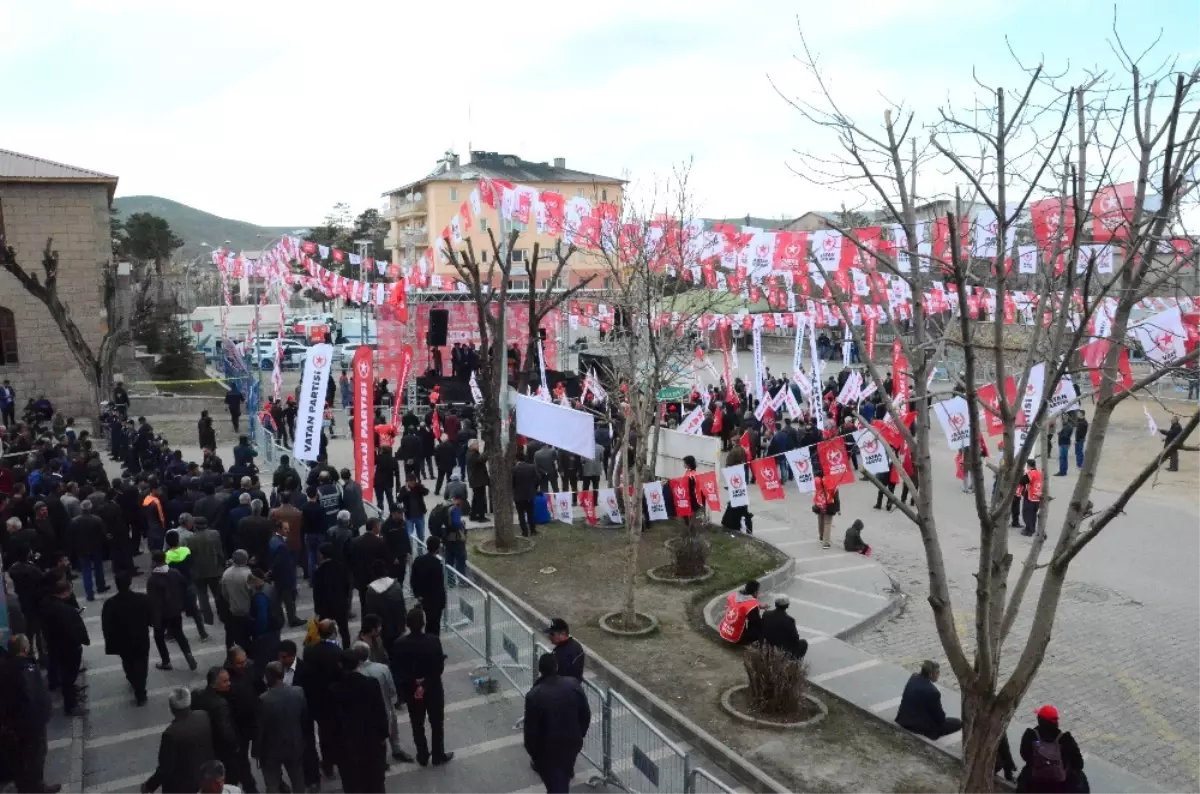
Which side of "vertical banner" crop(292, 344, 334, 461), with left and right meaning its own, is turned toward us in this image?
front

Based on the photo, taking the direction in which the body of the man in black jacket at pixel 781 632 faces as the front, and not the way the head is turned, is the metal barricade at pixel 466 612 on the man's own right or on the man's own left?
on the man's own left

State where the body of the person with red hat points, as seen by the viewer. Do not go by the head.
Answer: away from the camera

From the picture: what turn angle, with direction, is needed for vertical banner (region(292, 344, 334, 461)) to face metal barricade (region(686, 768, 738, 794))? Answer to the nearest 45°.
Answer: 0° — it already faces it

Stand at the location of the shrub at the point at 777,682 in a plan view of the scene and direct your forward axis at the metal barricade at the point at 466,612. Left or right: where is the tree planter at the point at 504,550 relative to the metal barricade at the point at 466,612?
right

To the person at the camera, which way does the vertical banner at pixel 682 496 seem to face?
facing the viewer

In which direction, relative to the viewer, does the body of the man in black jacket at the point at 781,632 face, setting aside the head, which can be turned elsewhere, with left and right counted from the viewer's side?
facing away from the viewer and to the right of the viewer

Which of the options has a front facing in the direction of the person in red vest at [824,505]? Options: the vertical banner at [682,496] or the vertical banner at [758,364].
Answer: the vertical banner at [758,364]

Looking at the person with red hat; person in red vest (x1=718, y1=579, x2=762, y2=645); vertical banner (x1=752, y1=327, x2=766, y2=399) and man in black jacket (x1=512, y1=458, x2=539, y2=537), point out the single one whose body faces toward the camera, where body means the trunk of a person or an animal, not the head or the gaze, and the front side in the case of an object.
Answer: the vertical banner

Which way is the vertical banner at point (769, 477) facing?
toward the camera

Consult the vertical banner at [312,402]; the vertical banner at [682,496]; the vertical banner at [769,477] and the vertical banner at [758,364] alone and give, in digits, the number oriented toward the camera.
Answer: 4

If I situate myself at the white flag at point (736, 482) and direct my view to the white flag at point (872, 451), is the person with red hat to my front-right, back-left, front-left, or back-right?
front-right

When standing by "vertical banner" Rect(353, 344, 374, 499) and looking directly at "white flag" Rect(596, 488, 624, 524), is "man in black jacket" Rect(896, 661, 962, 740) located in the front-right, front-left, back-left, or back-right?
front-right

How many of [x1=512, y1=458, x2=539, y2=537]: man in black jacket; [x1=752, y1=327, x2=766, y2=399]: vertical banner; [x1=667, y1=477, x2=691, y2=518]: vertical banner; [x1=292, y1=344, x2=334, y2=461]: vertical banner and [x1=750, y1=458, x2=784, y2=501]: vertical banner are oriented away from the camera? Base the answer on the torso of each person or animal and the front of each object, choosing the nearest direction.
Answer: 1

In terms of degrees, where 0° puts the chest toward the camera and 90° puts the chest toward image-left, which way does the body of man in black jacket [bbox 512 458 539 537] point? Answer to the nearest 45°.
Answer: approximately 180°

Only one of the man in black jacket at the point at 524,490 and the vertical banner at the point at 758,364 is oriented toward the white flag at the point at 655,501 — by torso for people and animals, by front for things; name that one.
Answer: the vertical banner

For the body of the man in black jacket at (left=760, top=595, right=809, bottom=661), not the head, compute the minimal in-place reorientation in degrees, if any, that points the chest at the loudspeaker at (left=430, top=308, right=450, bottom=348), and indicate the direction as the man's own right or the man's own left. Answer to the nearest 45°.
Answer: approximately 90° to the man's own left

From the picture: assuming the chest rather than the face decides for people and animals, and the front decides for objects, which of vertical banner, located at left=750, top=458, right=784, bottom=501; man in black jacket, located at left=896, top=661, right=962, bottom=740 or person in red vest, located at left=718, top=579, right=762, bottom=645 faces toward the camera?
the vertical banner

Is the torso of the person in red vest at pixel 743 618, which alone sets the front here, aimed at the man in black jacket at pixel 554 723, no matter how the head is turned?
no

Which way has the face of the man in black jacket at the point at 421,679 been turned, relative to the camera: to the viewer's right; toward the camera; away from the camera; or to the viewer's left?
away from the camera

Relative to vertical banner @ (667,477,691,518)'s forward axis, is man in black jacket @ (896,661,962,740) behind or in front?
in front

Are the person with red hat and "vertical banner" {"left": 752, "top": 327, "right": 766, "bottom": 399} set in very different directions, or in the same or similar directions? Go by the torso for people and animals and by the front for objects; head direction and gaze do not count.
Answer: very different directions

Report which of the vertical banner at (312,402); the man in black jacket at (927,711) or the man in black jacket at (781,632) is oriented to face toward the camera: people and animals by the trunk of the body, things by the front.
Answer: the vertical banner

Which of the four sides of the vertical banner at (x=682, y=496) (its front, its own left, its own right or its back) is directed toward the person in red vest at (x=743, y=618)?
front
